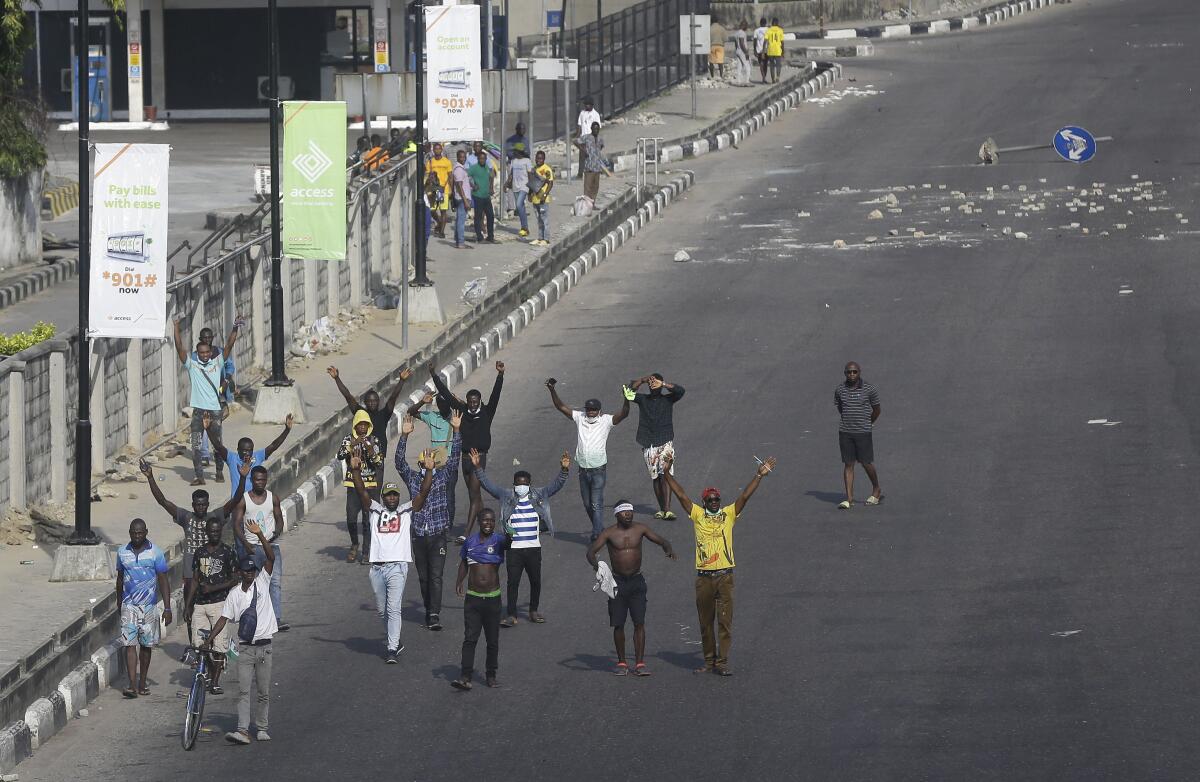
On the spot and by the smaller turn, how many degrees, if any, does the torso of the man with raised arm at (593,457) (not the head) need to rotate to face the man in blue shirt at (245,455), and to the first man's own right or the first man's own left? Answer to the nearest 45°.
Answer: approximately 90° to the first man's own right

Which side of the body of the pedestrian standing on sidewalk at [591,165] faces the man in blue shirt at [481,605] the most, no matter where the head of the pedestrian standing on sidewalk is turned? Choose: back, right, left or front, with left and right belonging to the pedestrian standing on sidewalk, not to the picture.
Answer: front

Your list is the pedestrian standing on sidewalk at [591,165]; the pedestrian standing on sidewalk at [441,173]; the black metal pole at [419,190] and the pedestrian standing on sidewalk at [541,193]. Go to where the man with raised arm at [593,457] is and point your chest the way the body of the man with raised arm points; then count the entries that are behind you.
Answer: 4

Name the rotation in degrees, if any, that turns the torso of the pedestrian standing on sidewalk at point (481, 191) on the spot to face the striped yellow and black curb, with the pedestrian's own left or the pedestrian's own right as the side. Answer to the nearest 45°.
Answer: approximately 135° to the pedestrian's own right

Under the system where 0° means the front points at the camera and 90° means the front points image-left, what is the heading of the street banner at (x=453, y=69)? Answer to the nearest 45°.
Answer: approximately 0°

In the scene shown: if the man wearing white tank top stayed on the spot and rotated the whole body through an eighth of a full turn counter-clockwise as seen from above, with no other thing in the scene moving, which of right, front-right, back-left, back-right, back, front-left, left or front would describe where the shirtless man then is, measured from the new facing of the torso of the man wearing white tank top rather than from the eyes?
front

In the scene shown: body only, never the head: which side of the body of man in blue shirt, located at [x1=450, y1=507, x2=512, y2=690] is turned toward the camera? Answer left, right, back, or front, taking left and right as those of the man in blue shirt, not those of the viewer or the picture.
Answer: front

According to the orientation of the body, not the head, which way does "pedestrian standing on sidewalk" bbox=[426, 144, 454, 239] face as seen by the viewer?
toward the camera

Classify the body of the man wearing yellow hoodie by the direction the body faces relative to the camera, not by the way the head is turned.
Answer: toward the camera

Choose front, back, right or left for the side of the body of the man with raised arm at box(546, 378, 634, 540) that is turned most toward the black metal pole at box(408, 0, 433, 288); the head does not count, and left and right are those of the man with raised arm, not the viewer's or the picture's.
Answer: back
